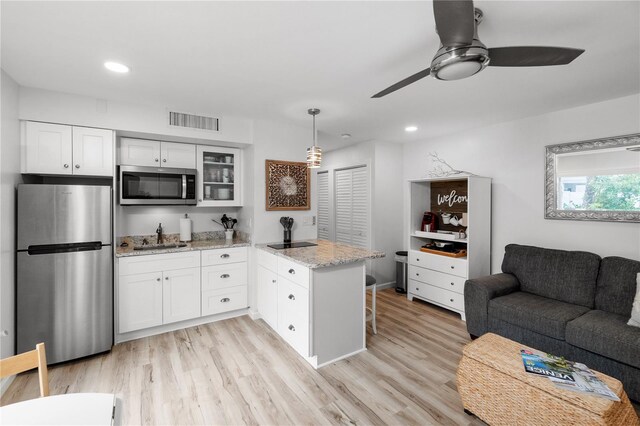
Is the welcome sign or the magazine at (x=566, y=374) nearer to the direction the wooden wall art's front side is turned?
the magazine

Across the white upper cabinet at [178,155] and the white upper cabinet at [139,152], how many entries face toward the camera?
2

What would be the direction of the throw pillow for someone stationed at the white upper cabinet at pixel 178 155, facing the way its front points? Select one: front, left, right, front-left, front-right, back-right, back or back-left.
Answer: front-left

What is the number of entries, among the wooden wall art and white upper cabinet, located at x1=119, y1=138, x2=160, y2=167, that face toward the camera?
2

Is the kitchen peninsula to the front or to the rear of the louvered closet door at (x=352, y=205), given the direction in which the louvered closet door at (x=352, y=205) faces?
to the front

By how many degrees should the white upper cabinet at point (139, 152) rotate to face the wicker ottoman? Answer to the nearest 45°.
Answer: approximately 45° to its left

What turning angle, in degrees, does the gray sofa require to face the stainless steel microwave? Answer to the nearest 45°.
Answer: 0° — it already faces it

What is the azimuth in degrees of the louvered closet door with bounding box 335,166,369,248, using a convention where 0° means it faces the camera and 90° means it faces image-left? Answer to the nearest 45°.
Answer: approximately 45°

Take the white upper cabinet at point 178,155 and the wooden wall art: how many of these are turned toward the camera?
2

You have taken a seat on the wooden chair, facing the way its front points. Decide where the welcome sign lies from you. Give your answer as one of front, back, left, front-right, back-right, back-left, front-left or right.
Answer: front-left

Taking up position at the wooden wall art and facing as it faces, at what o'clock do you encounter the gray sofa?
The gray sofa is roughly at 10 o'clock from the wooden wall art.

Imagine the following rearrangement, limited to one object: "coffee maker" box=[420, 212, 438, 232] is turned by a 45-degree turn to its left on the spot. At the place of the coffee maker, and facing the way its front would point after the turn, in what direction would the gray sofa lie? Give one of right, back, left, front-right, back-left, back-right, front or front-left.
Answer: front-left
